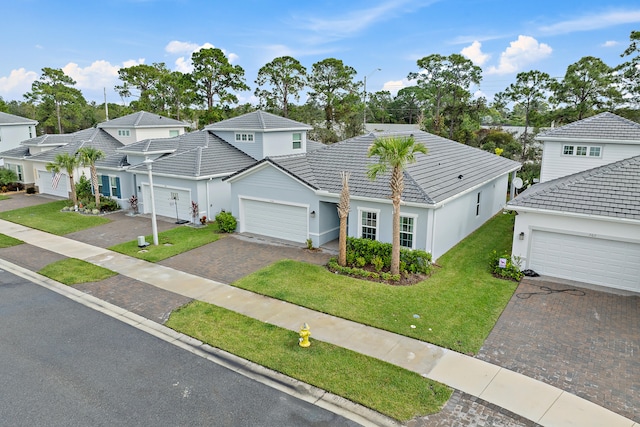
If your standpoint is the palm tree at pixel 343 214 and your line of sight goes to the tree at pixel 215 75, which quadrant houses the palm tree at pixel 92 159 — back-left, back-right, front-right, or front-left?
front-left

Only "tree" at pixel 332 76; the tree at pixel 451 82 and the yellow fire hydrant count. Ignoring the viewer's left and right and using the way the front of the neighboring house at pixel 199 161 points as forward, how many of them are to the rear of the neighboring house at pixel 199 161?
2

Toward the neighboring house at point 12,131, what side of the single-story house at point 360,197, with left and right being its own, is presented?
right

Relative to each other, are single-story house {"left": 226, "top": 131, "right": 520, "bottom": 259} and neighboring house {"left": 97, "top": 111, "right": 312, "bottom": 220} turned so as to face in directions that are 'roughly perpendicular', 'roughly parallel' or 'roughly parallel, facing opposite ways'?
roughly parallel

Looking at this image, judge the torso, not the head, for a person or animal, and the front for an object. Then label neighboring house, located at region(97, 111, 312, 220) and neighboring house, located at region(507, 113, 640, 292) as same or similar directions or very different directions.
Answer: same or similar directions

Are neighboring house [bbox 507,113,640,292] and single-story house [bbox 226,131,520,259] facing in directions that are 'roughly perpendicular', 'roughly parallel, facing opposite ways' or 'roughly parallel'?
roughly parallel

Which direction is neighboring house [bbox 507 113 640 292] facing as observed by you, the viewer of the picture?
facing the viewer

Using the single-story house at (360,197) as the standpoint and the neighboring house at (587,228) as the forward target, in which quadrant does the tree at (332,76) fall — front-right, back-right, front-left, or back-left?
back-left

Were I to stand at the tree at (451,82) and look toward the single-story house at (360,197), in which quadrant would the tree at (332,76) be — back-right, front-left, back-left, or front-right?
front-right

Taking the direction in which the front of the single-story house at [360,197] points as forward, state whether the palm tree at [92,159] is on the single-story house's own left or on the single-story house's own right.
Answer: on the single-story house's own right

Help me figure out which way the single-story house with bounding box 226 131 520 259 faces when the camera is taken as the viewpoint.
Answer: facing the viewer and to the left of the viewer

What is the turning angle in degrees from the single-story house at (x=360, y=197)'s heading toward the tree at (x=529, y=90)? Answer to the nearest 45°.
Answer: approximately 180°

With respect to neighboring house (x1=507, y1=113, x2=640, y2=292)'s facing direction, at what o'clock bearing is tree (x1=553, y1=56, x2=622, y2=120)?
The tree is roughly at 6 o'clock from the neighboring house.

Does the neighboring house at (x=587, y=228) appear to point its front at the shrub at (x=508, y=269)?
no

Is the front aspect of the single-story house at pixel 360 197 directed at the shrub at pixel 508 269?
no

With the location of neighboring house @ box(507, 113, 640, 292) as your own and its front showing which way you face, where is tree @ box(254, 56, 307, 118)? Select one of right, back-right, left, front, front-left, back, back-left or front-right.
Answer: back-right

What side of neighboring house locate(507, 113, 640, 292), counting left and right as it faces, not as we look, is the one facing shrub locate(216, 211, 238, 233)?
right
